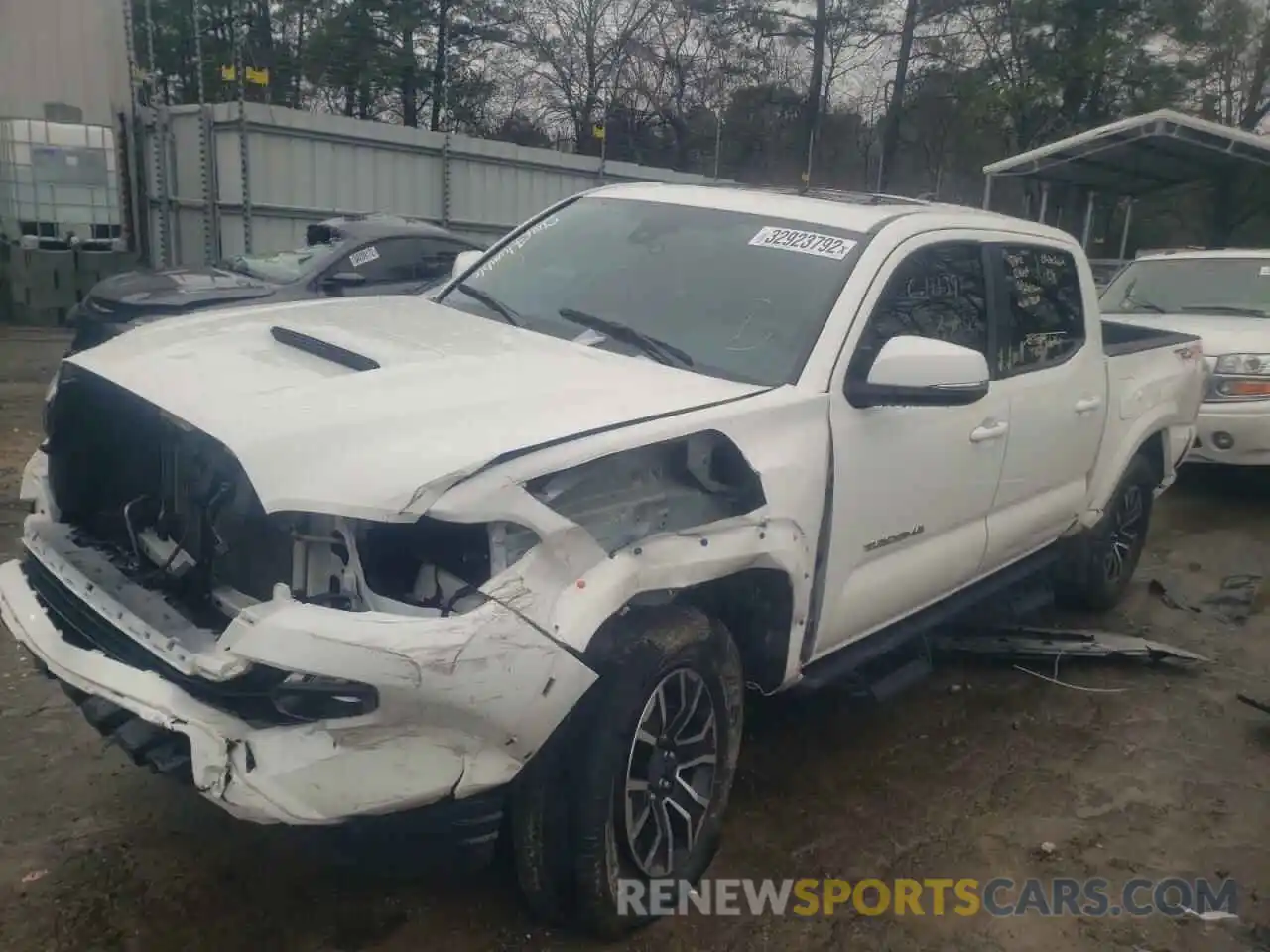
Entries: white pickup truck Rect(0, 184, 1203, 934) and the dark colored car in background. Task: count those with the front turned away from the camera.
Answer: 0

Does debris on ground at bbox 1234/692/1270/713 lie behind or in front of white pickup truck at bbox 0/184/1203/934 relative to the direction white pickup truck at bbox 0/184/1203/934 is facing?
behind

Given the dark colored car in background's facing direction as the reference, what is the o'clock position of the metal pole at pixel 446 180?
The metal pole is roughly at 5 o'clock from the dark colored car in background.

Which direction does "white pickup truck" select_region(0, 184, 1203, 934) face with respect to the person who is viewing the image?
facing the viewer and to the left of the viewer

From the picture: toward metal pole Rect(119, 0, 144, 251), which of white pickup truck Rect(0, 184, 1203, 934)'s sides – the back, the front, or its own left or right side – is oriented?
right

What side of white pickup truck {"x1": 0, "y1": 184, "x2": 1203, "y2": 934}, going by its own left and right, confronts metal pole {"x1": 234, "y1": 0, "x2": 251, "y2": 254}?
right

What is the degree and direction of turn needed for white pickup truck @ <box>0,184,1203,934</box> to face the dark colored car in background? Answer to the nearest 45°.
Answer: approximately 135° to its right

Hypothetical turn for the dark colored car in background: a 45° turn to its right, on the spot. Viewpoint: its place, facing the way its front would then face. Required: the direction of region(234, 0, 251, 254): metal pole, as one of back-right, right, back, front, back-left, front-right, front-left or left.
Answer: right

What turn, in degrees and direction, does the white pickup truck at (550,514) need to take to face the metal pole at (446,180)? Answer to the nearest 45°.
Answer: approximately 135° to its right

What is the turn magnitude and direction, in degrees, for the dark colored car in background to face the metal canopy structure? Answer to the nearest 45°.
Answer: approximately 135° to its left
